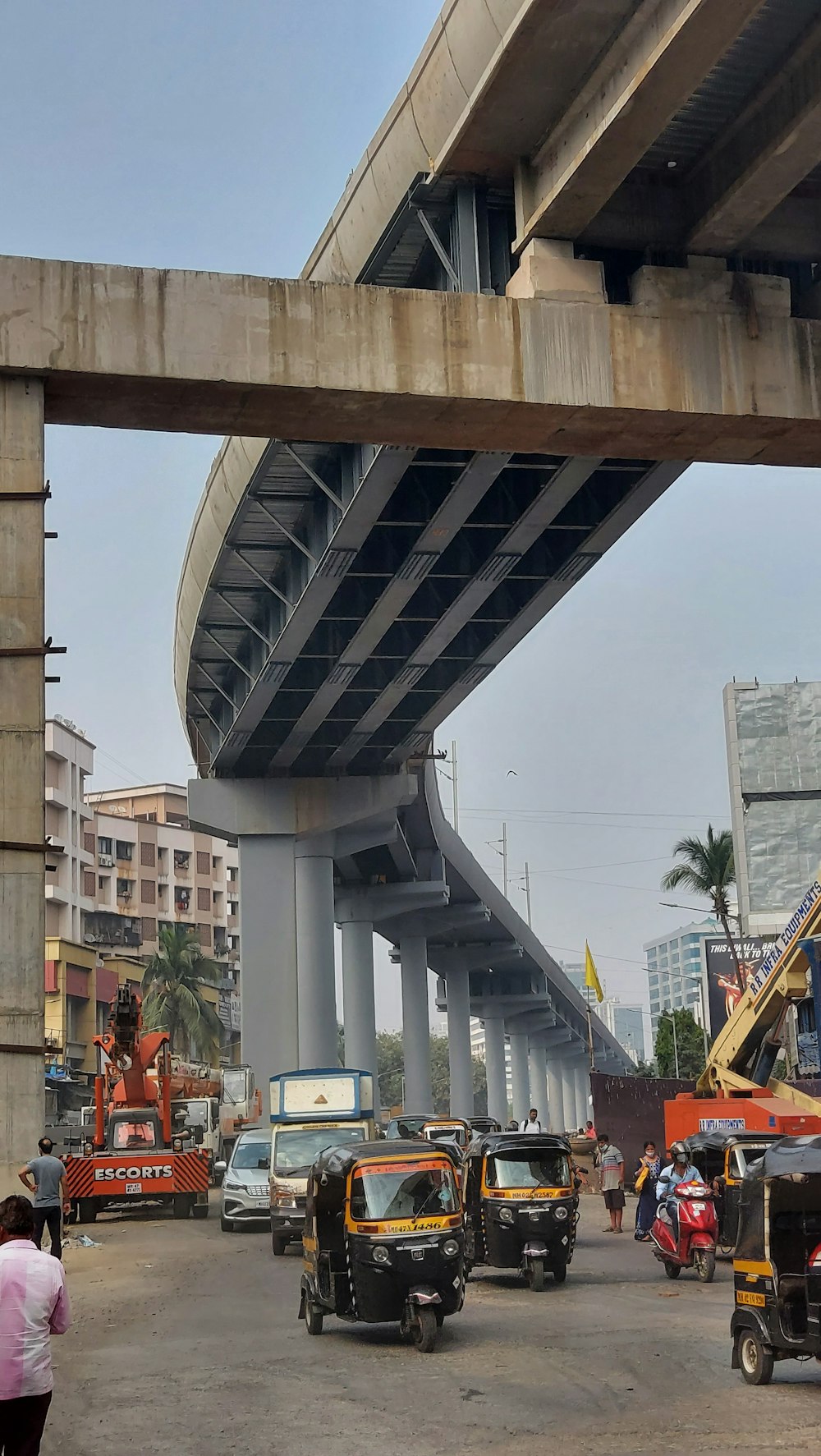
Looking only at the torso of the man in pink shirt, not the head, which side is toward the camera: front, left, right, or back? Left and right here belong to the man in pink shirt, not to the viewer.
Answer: back

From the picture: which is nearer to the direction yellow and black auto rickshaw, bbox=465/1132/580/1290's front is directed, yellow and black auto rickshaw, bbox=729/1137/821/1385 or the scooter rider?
the yellow and black auto rickshaw

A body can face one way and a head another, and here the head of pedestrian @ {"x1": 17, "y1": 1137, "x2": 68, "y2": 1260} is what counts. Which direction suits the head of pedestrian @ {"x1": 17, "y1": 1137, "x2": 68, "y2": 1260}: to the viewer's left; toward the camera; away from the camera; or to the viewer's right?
away from the camera

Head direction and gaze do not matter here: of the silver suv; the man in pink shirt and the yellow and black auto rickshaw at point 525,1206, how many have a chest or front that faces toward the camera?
2

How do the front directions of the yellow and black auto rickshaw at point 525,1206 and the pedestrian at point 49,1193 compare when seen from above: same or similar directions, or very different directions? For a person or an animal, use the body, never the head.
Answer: very different directions

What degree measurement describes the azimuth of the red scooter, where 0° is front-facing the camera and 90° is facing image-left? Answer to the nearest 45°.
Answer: approximately 315°

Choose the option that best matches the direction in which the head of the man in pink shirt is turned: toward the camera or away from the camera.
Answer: away from the camera

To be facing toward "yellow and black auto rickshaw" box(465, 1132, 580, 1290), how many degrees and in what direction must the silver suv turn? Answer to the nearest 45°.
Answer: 0° — it already faces it

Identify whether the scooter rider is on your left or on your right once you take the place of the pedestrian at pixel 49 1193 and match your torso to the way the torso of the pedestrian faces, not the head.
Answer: on your right
